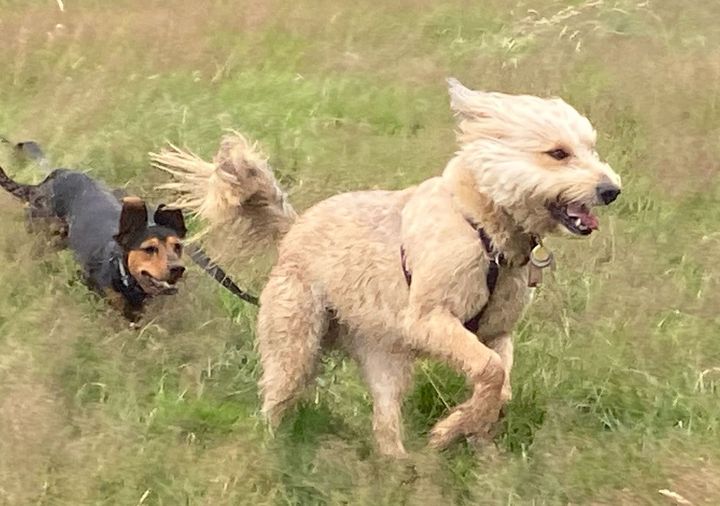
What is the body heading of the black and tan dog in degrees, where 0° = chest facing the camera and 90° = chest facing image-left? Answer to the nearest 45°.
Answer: approximately 315°

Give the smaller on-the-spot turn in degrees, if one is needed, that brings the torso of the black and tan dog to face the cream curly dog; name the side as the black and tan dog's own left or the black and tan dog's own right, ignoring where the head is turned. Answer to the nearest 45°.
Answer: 0° — it already faces it
